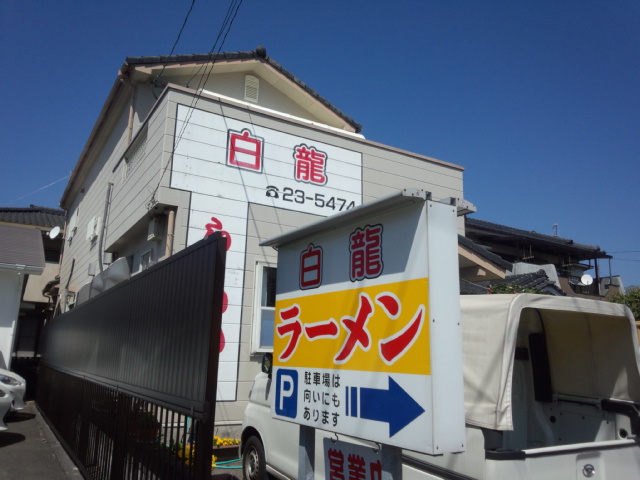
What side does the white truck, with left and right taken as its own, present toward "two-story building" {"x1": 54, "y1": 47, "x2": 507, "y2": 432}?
front

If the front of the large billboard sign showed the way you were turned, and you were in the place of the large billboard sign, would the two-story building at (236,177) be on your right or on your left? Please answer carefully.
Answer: on your right

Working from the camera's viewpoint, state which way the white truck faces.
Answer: facing away from the viewer and to the left of the viewer

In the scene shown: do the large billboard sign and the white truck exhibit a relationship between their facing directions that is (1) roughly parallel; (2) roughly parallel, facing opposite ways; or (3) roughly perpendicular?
roughly perpendicular

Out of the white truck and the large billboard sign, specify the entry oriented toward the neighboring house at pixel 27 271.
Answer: the white truck

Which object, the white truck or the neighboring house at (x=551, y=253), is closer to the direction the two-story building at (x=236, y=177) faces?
the white truck

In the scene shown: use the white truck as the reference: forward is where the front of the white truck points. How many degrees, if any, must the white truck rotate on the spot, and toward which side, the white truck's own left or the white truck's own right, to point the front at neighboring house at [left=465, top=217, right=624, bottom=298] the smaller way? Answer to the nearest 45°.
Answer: approximately 45° to the white truck's own right

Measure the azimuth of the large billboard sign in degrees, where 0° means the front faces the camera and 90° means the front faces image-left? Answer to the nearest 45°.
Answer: approximately 45°

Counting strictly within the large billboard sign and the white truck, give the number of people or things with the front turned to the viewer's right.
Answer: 0

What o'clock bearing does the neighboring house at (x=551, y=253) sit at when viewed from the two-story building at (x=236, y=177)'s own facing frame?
The neighboring house is roughly at 9 o'clock from the two-story building.

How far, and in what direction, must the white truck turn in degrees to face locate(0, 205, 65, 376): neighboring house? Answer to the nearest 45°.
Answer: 0° — it already faces it
